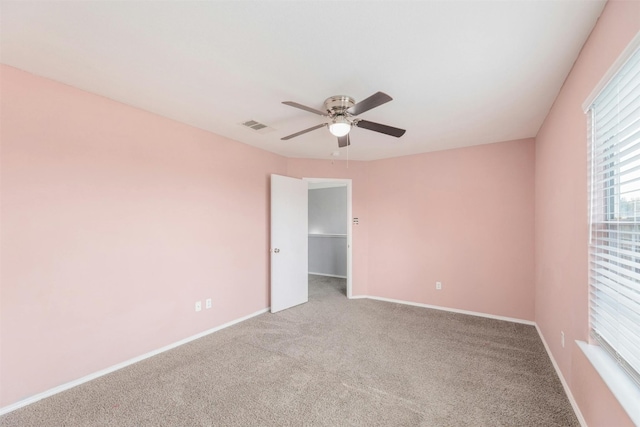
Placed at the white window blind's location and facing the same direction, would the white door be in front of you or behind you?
in front

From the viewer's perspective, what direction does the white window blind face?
to the viewer's left
